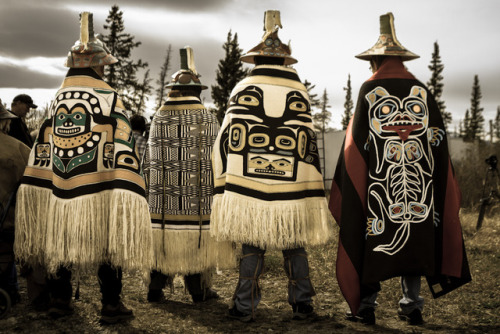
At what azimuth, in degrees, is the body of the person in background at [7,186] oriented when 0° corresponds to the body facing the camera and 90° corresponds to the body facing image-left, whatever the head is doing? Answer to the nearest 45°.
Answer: approximately 180°

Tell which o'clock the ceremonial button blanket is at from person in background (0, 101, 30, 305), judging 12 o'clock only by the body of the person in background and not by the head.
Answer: The ceremonial button blanket is roughly at 4 o'clock from the person in background.

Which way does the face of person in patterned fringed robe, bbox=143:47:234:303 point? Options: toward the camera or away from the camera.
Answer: away from the camera

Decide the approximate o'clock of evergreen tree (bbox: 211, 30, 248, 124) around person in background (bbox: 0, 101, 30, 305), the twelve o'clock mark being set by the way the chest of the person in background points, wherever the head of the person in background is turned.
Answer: The evergreen tree is roughly at 1 o'clock from the person in background.

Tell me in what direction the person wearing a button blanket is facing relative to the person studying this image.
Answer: facing away from the viewer

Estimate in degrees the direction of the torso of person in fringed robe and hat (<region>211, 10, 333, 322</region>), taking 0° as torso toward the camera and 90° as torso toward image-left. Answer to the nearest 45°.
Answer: approximately 180°

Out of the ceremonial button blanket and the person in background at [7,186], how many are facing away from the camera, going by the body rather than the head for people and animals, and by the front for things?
2

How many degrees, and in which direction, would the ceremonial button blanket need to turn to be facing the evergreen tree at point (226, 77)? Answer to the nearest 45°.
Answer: approximately 45° to its left

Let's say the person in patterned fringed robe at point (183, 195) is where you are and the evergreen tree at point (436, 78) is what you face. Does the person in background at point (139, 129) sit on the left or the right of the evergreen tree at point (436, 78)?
left
